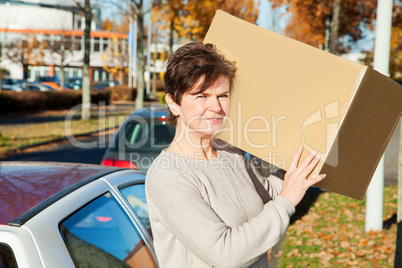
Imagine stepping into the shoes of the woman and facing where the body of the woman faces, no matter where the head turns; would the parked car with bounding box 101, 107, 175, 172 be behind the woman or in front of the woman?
behind

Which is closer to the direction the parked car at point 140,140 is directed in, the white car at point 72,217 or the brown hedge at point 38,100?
the brown hedge

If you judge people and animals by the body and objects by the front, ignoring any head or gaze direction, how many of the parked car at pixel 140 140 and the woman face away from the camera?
1

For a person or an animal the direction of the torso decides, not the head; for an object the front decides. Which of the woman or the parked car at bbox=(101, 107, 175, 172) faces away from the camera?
the parked car

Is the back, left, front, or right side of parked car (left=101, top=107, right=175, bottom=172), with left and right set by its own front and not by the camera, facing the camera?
back

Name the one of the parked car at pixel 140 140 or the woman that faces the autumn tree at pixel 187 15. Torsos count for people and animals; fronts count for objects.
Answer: the parked car

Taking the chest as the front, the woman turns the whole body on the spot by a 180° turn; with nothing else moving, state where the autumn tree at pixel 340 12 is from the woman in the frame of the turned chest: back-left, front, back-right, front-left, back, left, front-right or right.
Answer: front-right
